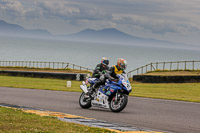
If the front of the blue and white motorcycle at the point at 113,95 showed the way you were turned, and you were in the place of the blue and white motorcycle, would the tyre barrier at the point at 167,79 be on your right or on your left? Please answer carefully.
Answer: on your left

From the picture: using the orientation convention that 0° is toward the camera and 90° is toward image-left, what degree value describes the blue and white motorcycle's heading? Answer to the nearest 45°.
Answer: approximately 315°

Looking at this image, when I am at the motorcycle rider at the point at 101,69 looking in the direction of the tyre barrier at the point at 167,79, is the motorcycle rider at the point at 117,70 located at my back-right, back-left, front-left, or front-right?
back-right

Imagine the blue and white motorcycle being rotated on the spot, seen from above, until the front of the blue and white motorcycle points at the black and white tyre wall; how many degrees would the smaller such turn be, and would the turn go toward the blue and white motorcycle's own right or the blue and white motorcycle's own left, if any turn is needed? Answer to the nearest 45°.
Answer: approximately 135° to the blue and white motorcycle's own left
